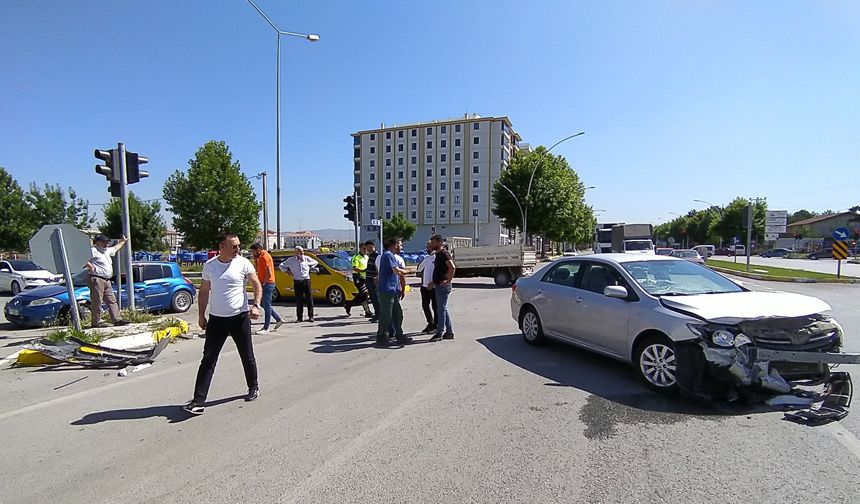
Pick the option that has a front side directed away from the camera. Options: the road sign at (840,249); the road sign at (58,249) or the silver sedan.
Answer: the road sign at (58,249)

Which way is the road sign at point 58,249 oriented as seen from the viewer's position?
away from the camera

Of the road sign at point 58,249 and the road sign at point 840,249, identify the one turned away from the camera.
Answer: the road sign at point 58,249

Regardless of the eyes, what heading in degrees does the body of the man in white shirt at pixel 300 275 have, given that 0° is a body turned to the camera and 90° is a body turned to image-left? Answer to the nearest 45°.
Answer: approximately 0°

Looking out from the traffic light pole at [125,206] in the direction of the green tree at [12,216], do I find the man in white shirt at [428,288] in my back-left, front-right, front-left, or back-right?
back-right

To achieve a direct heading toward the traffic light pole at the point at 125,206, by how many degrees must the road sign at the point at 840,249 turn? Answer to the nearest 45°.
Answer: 0° — it already faces it

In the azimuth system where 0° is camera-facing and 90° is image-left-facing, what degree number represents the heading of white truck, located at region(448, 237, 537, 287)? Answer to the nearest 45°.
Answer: approximately 90°

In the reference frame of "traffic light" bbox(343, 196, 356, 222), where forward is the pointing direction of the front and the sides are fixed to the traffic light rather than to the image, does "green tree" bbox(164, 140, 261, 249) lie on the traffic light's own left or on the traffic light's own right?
on the traffic light's own right
